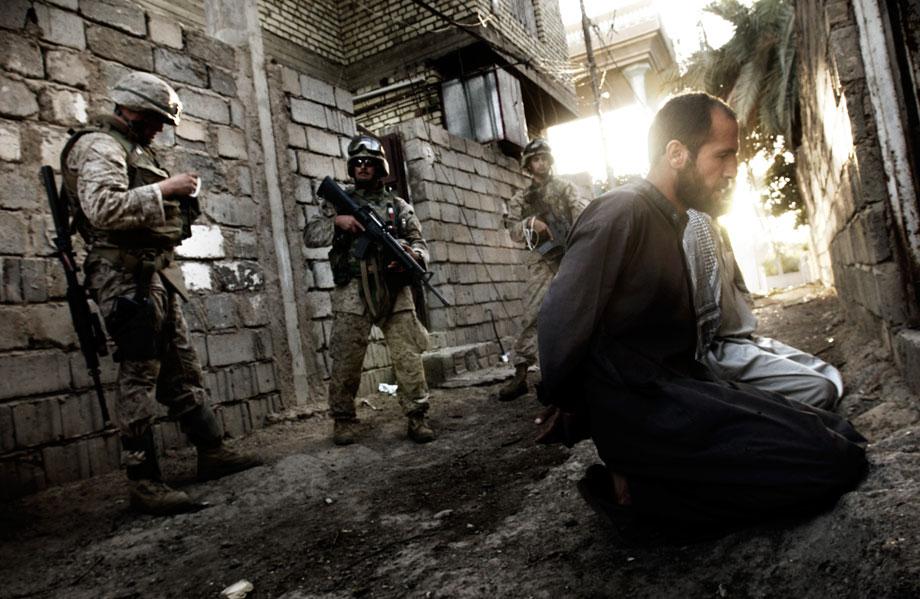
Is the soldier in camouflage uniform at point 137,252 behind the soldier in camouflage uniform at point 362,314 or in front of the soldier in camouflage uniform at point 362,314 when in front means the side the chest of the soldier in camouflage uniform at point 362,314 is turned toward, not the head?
in front

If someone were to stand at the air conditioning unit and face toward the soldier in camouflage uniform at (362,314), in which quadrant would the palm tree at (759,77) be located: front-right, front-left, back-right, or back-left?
back-left

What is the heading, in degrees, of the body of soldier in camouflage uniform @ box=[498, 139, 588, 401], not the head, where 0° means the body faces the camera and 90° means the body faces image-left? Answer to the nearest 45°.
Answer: approximately 0°

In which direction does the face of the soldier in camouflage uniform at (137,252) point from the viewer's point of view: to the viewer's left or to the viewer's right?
to the viewer's right

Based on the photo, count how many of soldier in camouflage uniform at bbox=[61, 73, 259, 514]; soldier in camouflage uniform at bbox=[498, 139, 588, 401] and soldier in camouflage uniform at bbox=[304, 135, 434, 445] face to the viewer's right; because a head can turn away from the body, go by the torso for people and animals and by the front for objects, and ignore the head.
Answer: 1

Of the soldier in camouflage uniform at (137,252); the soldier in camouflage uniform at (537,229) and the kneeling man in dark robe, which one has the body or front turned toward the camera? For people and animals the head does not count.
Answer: the soldier in camouflage uniform at (537,229)

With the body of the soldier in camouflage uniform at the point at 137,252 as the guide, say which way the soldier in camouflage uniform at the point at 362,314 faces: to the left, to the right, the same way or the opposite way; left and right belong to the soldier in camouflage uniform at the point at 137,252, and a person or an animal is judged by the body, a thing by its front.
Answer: to the right

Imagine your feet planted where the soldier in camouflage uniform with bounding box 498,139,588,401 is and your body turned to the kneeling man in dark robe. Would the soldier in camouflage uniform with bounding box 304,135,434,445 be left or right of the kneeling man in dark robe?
right

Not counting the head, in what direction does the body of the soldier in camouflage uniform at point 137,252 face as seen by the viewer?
to the viewer's right

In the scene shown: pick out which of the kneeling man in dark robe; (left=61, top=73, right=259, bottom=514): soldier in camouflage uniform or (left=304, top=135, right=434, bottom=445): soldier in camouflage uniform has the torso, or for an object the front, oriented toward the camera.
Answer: (left=304, top=135, right=434, bottom=445): soldier in camouflage uniform
